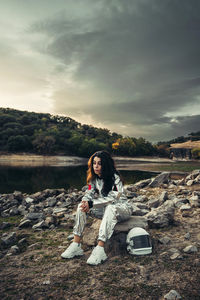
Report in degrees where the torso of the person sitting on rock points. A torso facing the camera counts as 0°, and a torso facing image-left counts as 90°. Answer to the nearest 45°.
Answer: approximately 45°

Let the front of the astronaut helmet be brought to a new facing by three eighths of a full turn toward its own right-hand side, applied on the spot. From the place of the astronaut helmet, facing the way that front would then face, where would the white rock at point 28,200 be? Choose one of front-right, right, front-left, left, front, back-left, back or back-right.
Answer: front-right

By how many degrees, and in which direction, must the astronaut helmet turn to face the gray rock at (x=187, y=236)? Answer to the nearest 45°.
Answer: approximately 90° to its left

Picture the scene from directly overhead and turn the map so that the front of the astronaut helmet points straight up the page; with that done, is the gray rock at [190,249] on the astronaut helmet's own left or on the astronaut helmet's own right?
on the astronaut helmet's own left

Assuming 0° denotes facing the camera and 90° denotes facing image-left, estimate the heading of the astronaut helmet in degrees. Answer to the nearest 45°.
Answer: approximately 315°

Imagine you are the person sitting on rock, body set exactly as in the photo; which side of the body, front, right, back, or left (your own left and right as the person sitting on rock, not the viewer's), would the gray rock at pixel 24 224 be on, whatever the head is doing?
right

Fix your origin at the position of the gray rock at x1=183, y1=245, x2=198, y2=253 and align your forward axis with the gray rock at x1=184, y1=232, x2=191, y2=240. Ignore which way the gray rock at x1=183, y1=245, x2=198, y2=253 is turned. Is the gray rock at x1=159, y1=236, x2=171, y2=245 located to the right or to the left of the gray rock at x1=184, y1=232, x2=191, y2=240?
left

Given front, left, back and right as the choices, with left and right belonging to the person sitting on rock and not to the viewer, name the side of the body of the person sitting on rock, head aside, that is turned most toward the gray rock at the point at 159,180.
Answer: back

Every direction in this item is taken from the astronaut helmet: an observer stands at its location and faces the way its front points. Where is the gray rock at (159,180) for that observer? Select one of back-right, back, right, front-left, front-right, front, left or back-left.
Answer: back-left

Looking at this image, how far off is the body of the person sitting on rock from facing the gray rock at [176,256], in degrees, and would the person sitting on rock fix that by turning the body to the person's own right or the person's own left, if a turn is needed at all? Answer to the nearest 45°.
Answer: approximately 90° to the person's own left

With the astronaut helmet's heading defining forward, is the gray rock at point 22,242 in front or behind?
behind

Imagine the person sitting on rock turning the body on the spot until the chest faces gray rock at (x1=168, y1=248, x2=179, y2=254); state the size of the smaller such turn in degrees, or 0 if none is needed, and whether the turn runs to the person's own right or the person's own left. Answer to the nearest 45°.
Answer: approximately 135° to the person's own left
